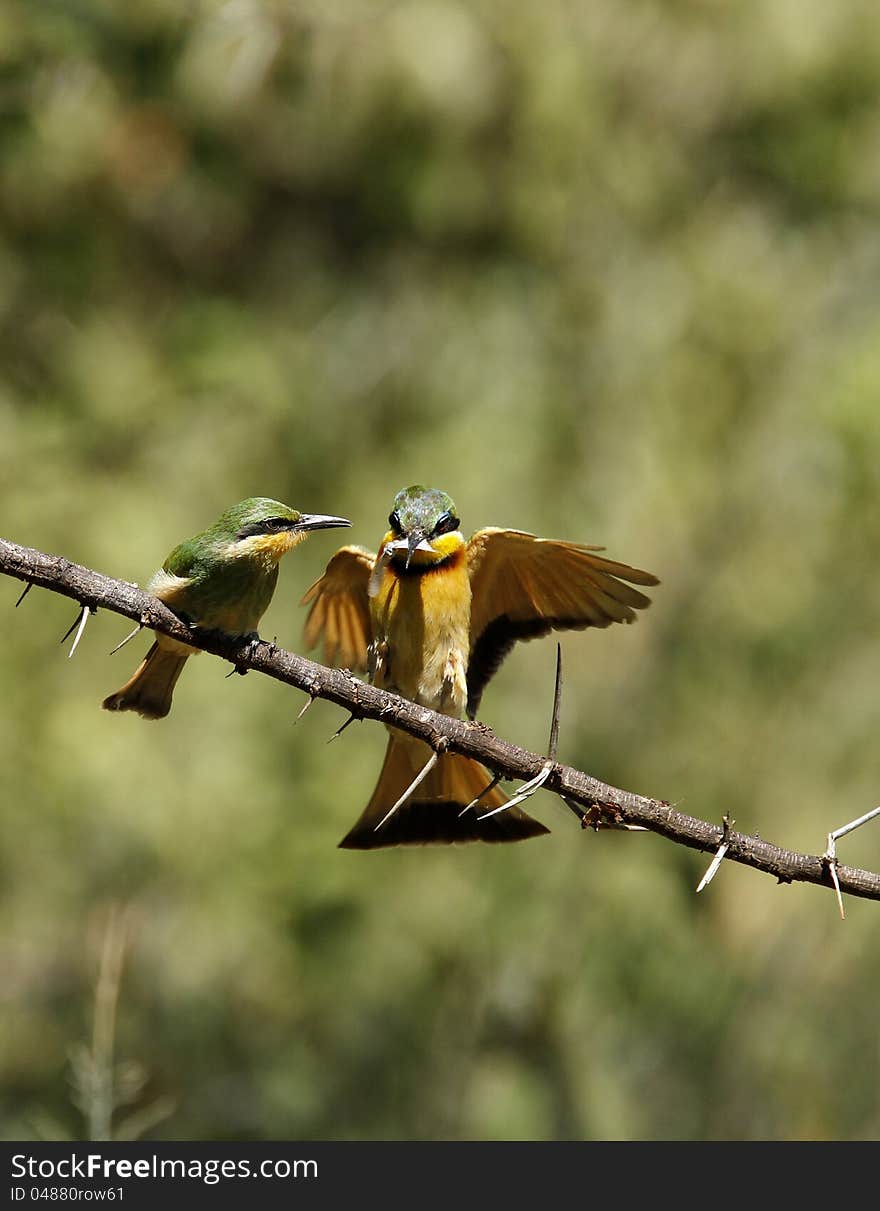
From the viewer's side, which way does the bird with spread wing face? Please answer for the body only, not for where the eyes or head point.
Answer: toward the camera
